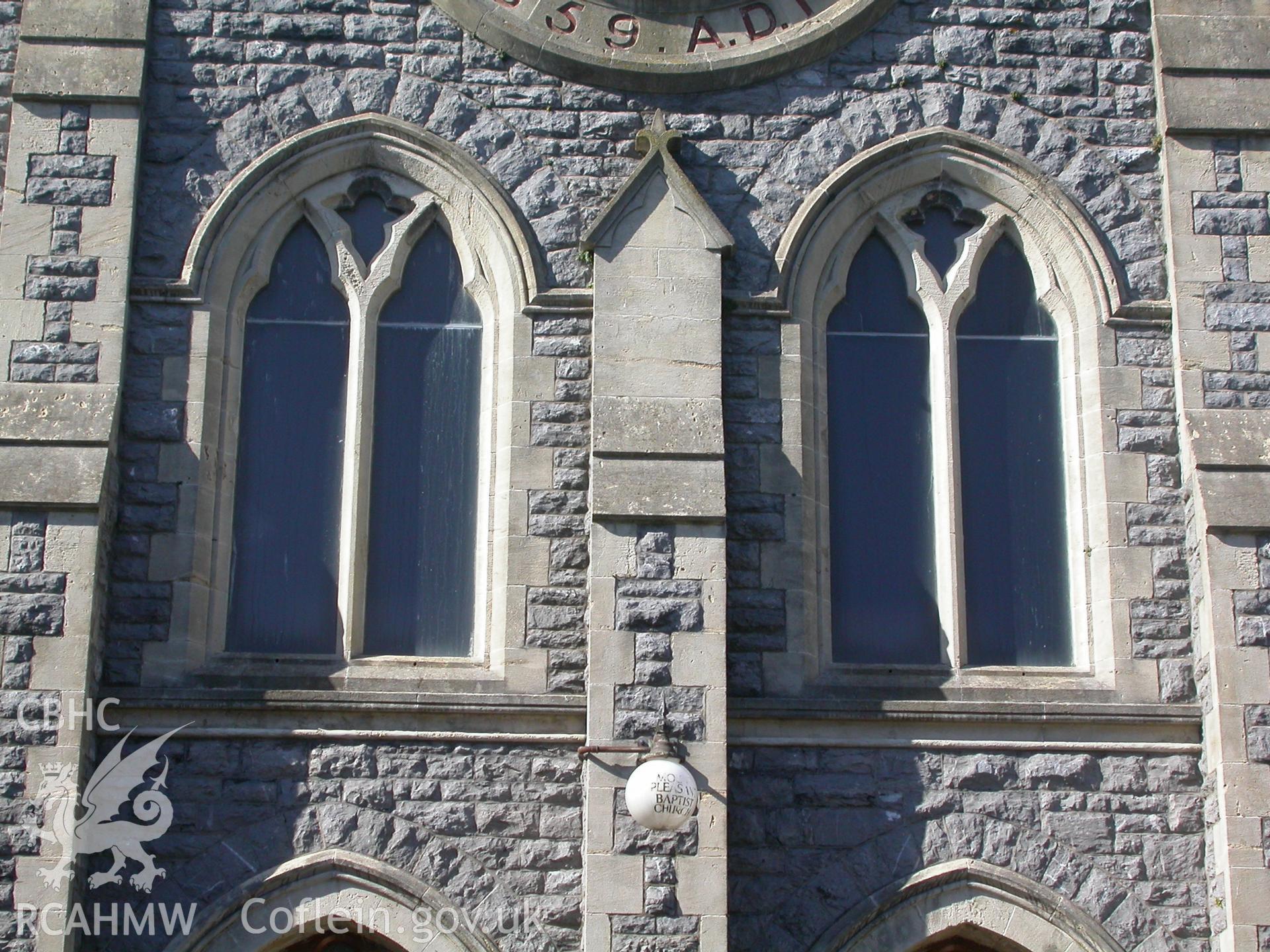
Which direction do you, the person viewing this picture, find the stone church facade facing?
facing the viewer
